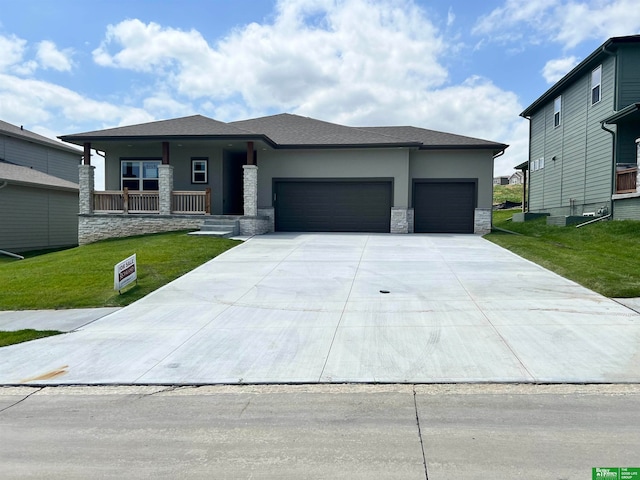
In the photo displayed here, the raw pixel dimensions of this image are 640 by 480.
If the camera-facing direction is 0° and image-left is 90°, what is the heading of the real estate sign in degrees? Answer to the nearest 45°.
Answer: approximately 315°

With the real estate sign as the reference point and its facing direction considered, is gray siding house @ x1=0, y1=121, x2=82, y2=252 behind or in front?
behind

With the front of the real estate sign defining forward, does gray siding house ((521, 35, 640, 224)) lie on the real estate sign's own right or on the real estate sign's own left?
on the real estate sign's own left

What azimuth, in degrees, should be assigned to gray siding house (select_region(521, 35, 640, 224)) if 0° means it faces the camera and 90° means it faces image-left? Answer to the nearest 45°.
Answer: approximately 315°

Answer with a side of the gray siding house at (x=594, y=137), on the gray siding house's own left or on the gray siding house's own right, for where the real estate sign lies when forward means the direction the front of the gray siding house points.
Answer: on the gray siding house's own right

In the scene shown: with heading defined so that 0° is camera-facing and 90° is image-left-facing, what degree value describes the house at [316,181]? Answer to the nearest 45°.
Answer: approximately 0°

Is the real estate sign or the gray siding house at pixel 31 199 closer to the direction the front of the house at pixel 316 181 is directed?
the real estate sign

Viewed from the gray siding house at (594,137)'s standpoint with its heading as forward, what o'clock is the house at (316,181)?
The house is roughly at 4 o'clock from the gray siding house.

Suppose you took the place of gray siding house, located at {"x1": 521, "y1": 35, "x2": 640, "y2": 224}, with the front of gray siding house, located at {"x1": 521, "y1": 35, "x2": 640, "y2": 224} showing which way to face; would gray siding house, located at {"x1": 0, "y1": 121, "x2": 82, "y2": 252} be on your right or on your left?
on your right
